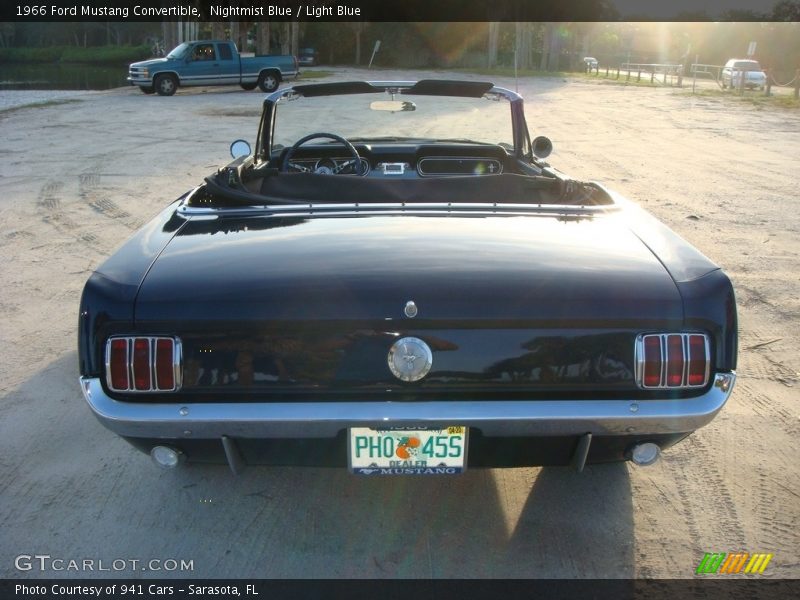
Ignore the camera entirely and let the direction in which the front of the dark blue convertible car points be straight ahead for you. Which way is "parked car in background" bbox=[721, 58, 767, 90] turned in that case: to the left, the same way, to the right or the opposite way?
the opposite way

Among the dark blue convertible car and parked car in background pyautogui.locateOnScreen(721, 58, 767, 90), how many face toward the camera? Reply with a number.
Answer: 1

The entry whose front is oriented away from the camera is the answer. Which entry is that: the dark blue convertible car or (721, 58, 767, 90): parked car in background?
the dark blue convertible car

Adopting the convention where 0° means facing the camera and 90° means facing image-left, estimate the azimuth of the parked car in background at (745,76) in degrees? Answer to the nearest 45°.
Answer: approximately 0°

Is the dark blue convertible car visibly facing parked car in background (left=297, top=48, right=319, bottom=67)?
yes

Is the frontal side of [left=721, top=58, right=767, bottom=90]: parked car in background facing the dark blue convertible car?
yes

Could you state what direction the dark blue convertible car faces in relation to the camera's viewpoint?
facing away from the viewer

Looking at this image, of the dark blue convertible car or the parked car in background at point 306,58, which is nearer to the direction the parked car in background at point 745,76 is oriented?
the dark blue convertible car

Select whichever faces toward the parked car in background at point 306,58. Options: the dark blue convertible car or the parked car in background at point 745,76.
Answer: the dark blue convertible car
